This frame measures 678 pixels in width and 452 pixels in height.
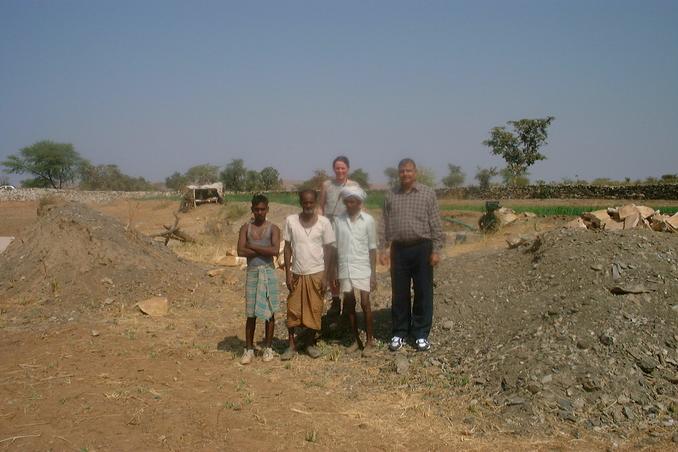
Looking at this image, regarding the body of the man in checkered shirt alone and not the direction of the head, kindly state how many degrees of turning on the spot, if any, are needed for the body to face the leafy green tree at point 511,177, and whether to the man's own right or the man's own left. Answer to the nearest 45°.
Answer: approximately 180°

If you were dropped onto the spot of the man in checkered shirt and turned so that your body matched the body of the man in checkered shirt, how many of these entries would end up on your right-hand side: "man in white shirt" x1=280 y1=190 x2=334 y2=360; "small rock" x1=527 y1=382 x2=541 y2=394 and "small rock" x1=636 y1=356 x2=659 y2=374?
1

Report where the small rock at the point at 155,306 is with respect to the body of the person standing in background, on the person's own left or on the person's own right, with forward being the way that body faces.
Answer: on the person's own right

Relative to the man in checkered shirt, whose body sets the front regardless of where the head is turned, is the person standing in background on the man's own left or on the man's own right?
on the man's own right

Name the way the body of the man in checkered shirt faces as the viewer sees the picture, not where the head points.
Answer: toward the camera

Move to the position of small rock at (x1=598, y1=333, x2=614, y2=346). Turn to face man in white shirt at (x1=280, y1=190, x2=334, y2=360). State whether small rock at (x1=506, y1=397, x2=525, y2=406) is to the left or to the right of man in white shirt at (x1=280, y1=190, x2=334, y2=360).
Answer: left

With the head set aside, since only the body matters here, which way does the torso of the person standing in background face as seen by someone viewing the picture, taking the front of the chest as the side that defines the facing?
toward the camera

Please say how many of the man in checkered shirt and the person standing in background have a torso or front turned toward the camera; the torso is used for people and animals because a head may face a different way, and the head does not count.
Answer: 2

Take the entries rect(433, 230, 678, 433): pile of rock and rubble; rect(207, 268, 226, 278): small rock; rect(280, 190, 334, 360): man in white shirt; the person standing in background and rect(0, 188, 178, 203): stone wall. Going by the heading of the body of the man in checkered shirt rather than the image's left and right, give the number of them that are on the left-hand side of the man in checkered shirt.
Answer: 1

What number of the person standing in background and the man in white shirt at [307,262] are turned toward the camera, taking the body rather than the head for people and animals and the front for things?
2

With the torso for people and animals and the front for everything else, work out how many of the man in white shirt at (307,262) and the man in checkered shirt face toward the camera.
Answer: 2
